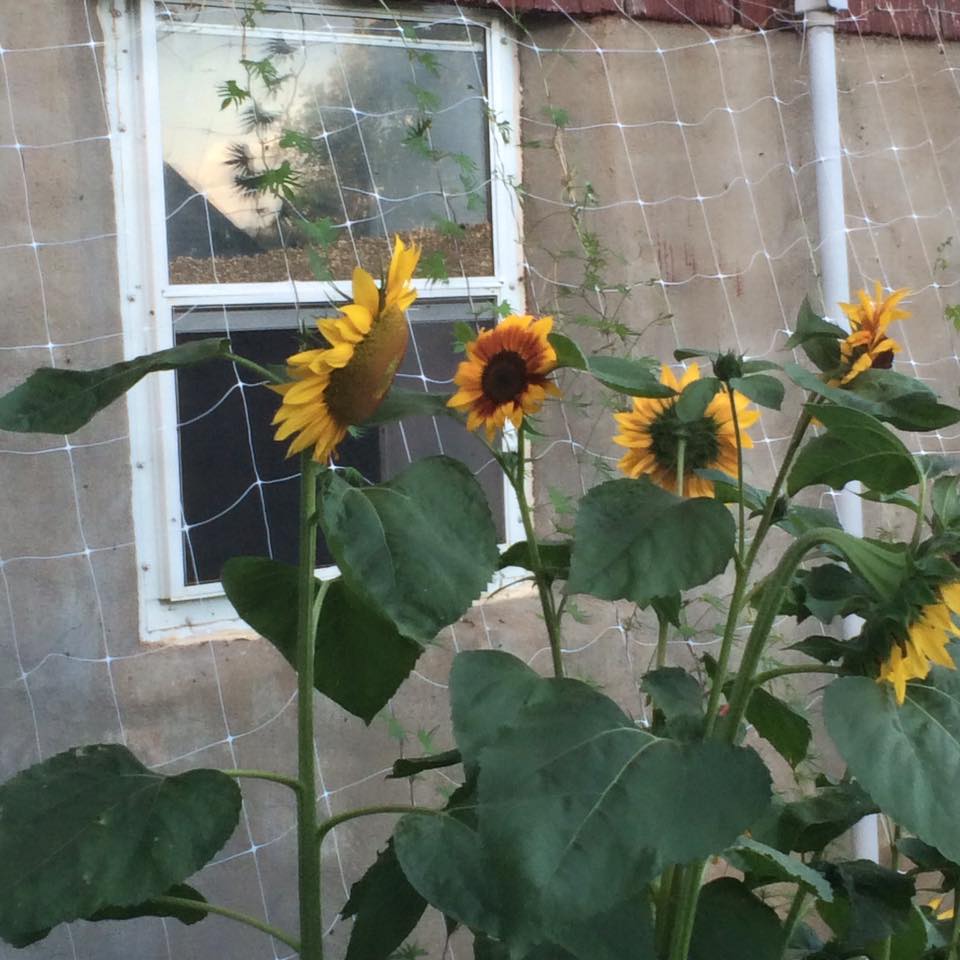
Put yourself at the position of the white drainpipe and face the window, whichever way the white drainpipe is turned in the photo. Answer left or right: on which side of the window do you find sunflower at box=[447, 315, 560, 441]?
left

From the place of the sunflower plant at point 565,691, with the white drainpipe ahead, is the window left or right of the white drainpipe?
left

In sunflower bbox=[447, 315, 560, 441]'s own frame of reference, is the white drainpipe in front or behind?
behind

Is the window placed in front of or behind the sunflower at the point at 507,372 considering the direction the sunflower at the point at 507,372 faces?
behind

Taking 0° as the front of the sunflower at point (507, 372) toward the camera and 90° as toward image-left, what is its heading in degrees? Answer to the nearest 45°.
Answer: approximately 0°
